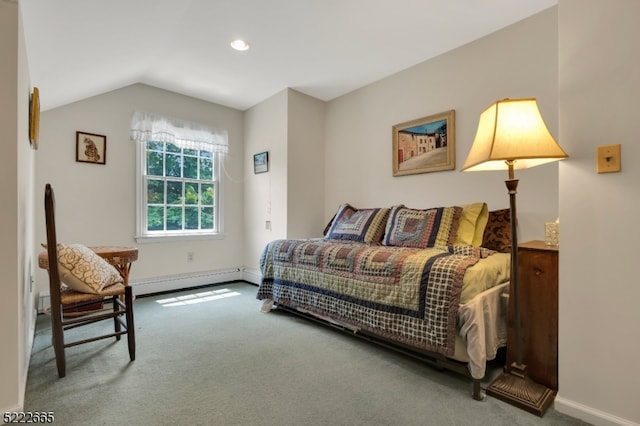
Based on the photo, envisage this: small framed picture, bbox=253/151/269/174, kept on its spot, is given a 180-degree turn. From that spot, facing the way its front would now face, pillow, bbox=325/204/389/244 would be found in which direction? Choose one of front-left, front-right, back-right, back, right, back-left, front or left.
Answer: right

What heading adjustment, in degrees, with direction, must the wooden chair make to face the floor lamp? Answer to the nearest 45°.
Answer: approximately 45° to its right

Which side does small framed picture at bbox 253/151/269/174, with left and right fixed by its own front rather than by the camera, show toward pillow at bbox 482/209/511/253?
left

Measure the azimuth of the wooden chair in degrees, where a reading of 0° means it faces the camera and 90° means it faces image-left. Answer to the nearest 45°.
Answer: approximately 270°

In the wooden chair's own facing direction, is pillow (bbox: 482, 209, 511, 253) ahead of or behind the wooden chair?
ahead

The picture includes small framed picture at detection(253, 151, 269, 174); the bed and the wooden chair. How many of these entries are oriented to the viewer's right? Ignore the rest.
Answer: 1

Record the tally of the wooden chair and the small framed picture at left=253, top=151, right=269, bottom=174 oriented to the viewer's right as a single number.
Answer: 1

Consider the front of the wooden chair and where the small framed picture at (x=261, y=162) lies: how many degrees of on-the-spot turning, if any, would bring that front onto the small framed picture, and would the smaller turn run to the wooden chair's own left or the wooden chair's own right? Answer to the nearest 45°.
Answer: approximately 45° to the wooden chair's own left
